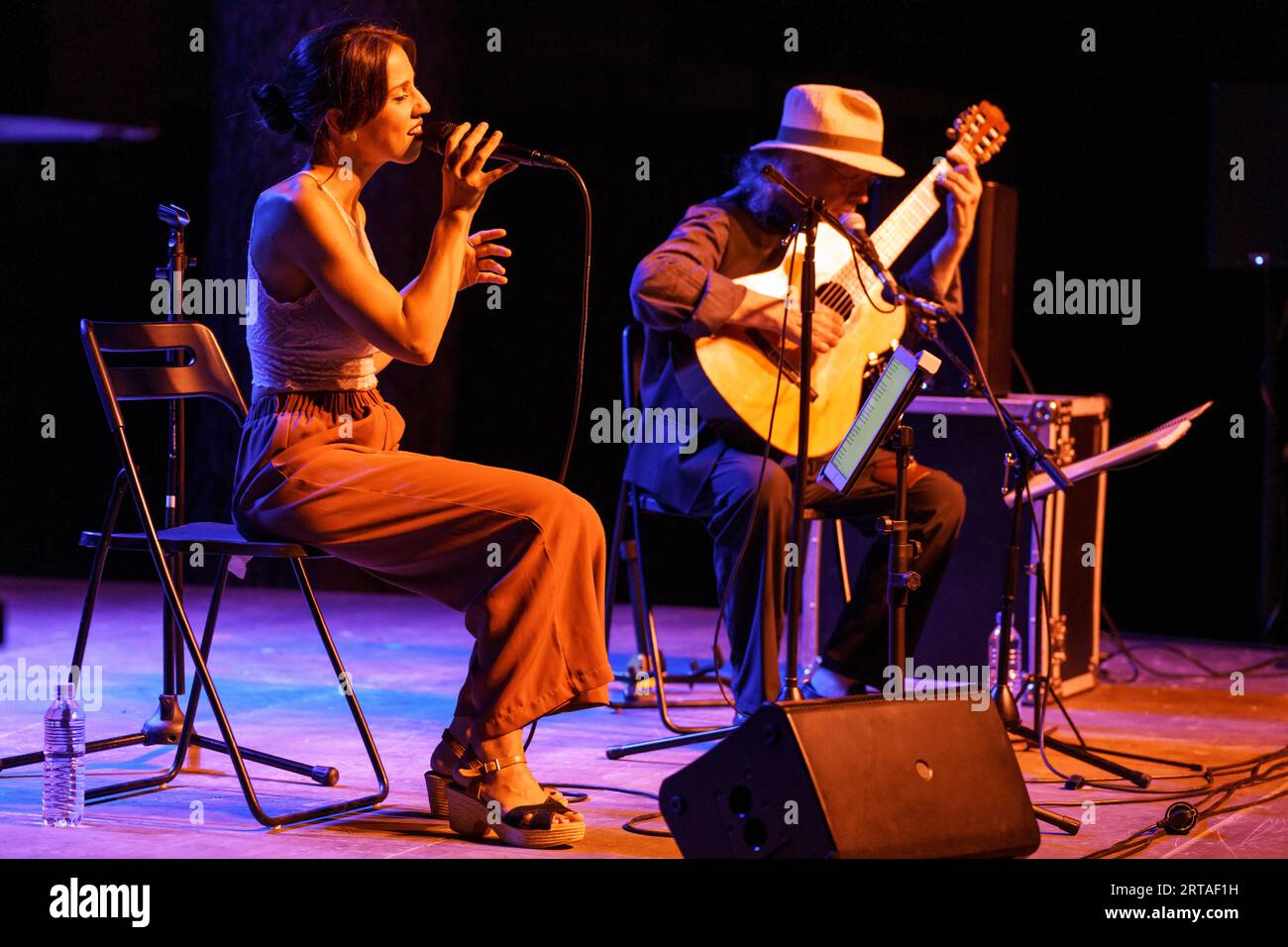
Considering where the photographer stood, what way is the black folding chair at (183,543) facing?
facing the viewer and to the right of the viewer

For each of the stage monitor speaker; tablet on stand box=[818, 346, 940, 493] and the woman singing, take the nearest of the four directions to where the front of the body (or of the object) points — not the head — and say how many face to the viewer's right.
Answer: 1

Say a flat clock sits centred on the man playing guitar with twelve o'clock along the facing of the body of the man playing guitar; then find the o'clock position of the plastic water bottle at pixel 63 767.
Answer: The plastic water bottle is roughly at 3 o'clock from the man playing guitar.

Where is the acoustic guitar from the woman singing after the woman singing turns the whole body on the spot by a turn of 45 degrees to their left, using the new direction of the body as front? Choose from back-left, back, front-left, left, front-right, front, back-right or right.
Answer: front

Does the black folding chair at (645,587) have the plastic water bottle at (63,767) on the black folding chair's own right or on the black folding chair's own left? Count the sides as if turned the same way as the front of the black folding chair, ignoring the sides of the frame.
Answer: on the black folding chair's own right

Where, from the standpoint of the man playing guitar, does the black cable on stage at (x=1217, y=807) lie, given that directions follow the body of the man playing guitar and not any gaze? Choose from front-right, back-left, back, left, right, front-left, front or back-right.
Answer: front

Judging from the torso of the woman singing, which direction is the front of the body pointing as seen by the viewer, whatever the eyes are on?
to the viewer's right

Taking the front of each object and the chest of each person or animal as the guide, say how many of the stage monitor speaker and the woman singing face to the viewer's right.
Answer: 1

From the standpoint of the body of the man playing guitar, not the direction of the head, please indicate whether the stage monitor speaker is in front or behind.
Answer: in front

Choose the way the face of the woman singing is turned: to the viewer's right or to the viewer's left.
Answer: to the viewer's right

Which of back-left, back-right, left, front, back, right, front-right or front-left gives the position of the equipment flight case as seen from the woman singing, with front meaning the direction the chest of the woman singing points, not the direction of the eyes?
front-left

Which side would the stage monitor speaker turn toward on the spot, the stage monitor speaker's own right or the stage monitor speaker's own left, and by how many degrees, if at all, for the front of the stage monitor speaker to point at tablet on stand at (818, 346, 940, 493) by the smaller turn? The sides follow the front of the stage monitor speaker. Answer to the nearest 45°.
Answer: approximately 45° to the stage monitor speaker's own right

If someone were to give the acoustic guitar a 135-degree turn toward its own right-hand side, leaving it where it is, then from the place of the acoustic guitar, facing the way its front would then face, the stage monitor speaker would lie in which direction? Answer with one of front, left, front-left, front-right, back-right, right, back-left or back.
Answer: left

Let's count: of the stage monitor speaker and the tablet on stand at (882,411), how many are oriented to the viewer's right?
0
